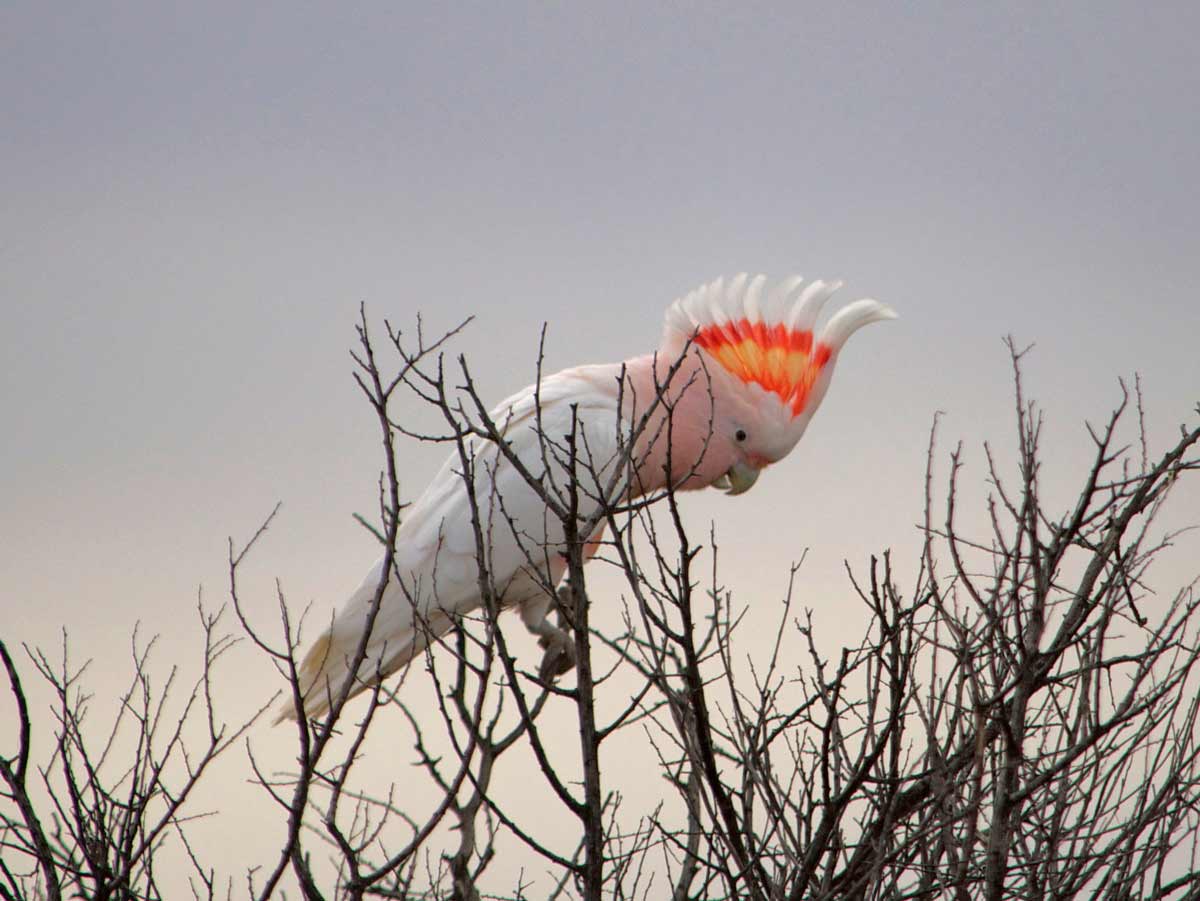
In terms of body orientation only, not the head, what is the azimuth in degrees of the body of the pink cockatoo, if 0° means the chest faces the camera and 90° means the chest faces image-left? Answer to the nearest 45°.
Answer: approximately 270°
